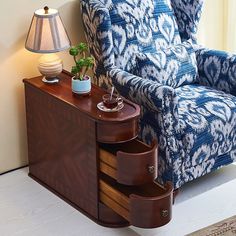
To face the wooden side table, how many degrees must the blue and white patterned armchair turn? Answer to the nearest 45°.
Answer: approximately 90° to its right

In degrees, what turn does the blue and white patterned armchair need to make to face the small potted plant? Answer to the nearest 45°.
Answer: approximately 90° to its right
